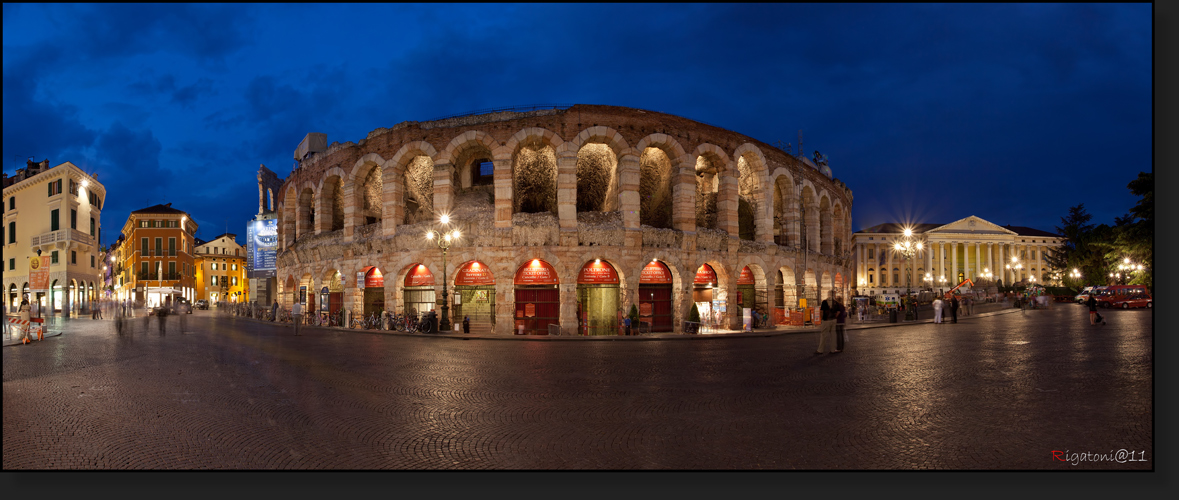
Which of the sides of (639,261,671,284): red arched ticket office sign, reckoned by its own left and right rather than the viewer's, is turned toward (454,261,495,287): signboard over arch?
right

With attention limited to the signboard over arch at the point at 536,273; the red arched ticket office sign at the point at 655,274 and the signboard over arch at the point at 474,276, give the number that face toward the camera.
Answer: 3

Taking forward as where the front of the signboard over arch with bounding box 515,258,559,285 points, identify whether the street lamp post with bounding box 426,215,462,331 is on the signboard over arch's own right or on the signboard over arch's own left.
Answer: on the signboard over arch's own right

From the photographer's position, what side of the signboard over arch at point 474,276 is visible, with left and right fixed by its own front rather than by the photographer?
front

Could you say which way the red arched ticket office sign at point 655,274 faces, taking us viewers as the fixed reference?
facing the viewer

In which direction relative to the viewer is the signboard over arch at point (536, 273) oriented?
toward the camera

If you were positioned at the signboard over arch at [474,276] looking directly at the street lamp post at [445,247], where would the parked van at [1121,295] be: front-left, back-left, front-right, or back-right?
back-left
